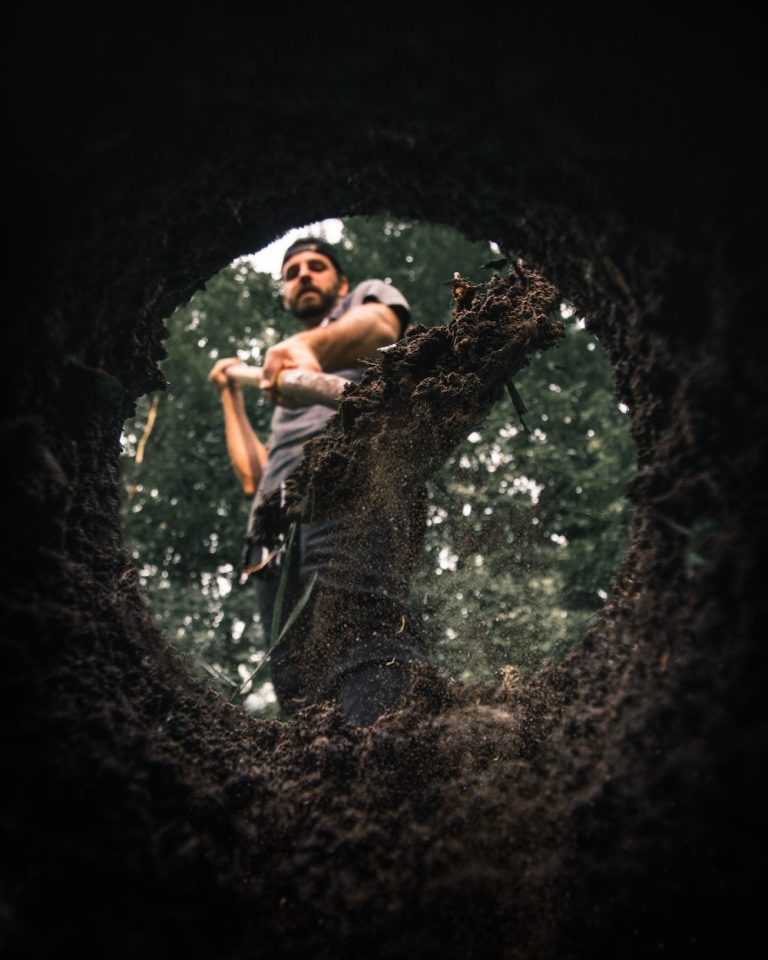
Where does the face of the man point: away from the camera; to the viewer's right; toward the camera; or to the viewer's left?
toward the camera

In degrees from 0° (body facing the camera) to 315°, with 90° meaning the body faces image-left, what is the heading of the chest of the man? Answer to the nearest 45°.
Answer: approximately 45°
